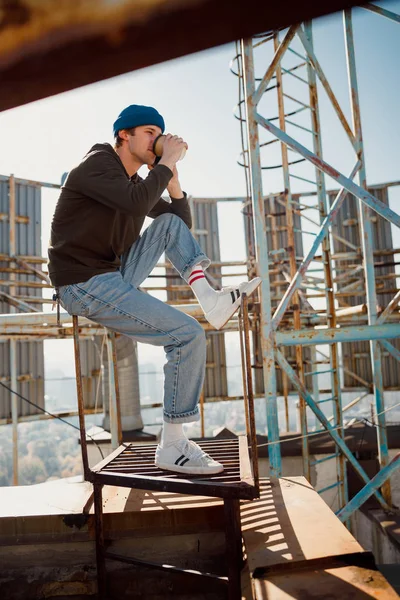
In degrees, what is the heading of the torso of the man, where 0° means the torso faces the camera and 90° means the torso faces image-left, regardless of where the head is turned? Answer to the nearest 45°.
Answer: approximately 270°

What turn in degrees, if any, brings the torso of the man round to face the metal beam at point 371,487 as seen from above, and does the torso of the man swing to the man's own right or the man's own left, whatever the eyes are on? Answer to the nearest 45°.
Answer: approximately 45° to the man's own left

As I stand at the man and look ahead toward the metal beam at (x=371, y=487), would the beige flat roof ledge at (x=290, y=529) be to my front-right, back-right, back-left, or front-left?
front-right
